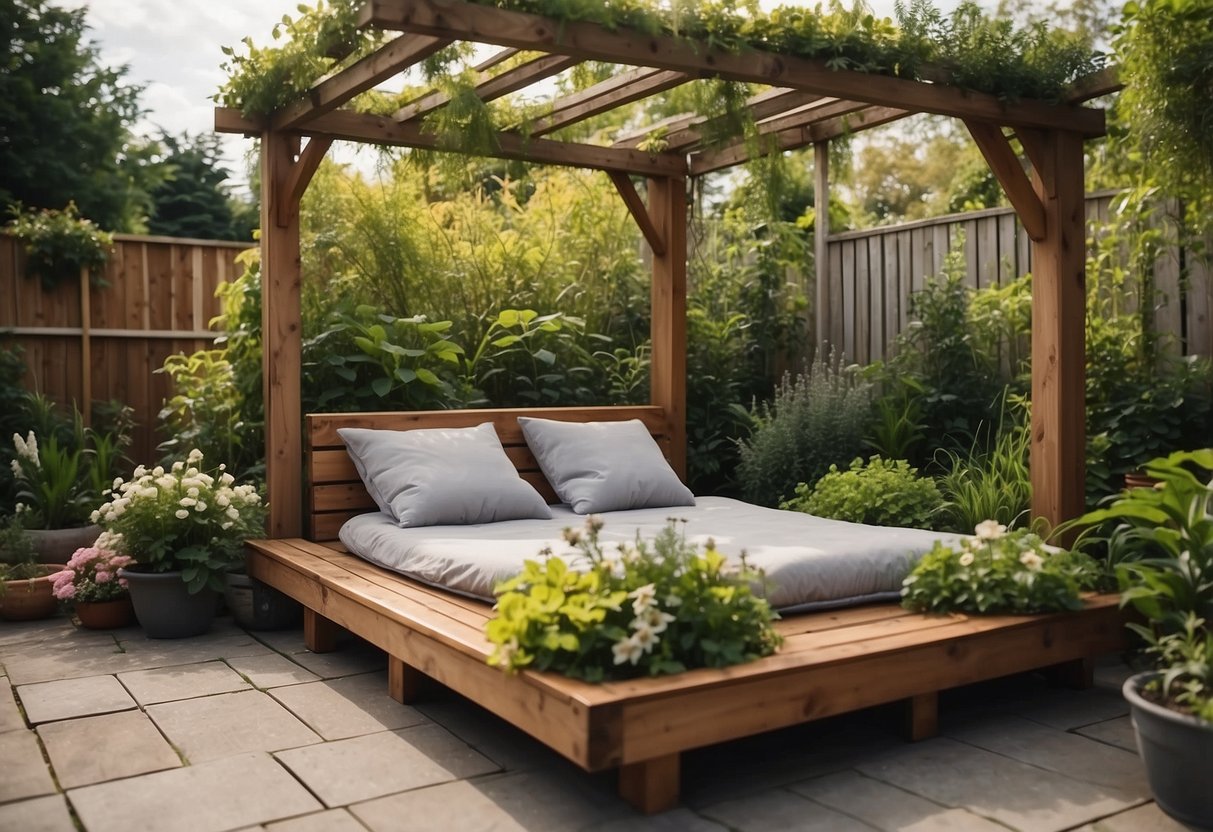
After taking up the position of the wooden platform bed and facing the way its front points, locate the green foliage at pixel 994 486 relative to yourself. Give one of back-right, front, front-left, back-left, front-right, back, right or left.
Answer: left

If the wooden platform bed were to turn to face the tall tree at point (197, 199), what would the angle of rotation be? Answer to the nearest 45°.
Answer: approximately 180°

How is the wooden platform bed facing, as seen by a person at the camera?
facing the viewer and to the right of the viewer

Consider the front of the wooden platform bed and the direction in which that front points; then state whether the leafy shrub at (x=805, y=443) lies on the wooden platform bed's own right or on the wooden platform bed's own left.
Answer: on the wooden platform bed's own left

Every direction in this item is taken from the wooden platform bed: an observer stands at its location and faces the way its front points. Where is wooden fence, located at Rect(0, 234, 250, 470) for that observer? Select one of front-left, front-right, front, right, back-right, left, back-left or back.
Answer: back

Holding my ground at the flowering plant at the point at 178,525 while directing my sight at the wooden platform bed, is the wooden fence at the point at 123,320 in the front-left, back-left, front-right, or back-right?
back-left
